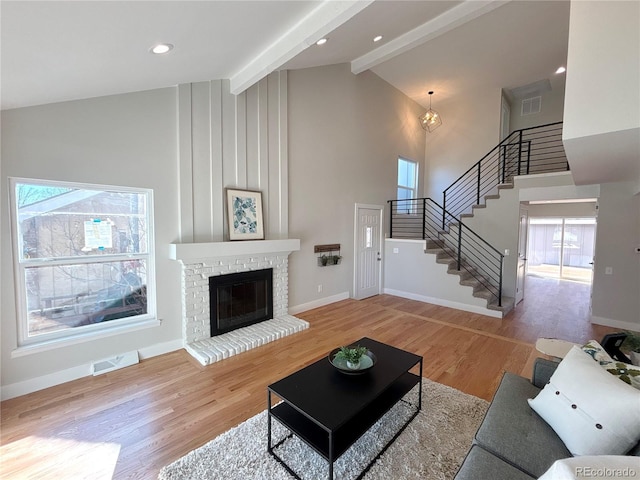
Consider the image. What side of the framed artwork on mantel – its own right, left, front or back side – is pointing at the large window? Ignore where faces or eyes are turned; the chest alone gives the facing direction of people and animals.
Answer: right

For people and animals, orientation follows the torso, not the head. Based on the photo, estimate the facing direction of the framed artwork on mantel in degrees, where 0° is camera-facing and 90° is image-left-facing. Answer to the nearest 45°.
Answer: approximately 315°

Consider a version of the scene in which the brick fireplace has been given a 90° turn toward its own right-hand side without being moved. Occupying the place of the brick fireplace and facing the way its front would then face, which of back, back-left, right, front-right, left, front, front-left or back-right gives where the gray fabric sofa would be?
left

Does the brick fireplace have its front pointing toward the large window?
no

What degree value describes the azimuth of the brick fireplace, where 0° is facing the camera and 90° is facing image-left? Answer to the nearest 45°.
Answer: approximately 315°

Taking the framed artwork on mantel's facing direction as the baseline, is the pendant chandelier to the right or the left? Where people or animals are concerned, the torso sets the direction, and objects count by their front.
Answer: on its left

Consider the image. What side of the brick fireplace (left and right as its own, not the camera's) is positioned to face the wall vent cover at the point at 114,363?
right

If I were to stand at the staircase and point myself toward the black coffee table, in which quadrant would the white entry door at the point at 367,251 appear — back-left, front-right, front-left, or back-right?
front-right

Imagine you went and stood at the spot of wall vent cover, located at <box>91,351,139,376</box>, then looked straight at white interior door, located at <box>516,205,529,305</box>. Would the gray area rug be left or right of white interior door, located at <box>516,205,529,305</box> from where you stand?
right

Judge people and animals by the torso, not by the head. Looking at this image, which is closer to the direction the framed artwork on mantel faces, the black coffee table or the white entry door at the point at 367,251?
the black coffee table

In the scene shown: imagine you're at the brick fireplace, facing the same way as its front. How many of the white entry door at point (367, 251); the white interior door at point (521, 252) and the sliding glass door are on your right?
0

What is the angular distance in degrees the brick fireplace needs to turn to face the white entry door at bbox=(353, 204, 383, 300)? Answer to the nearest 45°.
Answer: approximately 90° to its left
